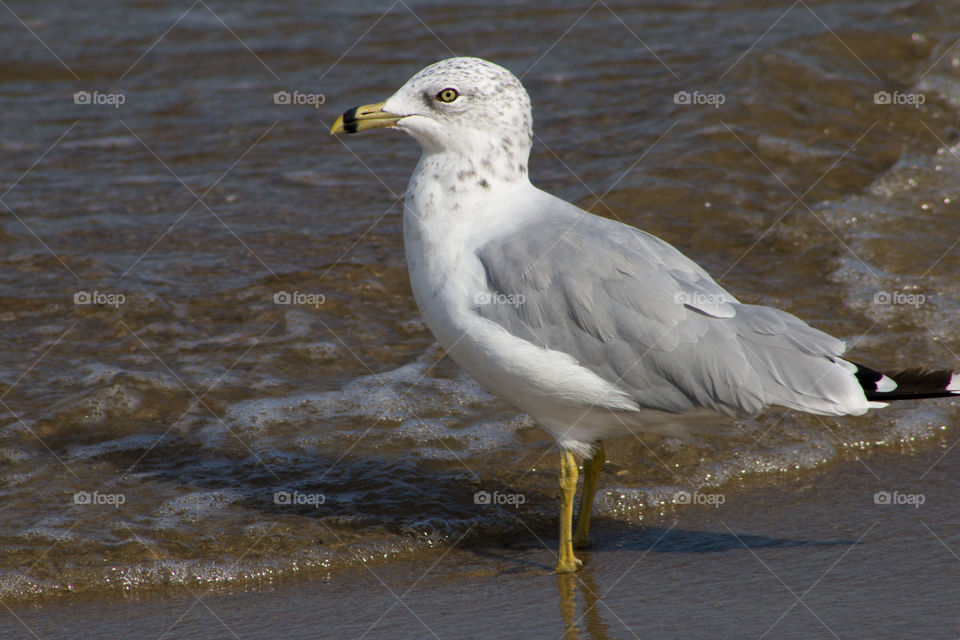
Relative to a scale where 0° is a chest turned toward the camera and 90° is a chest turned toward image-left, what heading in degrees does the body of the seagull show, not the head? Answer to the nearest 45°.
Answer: approximately 90°
